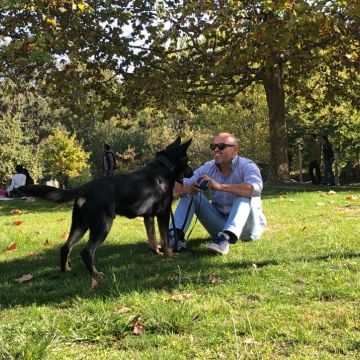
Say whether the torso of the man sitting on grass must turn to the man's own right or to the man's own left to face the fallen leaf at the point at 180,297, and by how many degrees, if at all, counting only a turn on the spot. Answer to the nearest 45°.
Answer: approximately 45° to the man's own left

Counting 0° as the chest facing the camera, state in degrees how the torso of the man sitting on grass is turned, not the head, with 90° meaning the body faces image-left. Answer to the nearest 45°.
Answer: approximately 45°

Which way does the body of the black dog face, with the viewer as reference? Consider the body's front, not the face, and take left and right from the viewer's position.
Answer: facing away from the viewer and to the right of the viewer

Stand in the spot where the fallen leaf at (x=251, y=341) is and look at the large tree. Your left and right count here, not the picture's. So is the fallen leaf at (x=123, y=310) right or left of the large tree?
left

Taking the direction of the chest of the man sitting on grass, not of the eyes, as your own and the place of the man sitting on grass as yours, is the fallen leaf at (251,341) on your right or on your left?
on your left

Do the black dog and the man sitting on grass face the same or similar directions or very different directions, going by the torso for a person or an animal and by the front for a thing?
very different directions
